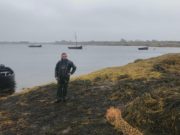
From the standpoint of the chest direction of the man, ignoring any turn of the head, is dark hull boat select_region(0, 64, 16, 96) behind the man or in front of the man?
behind

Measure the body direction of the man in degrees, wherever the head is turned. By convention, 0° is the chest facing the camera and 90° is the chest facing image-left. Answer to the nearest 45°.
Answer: approximately 0°
